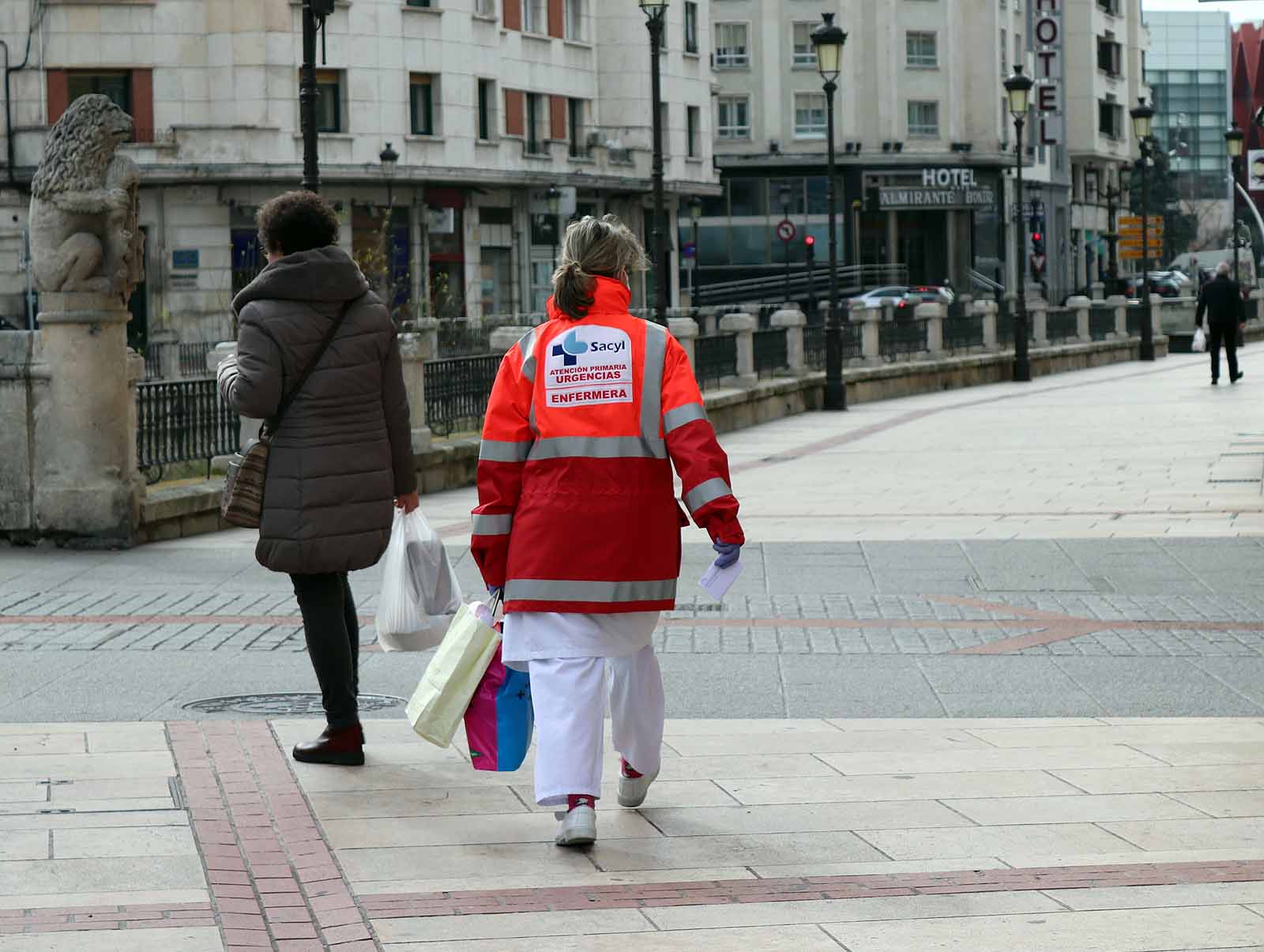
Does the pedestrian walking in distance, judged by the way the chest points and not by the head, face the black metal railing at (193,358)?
no

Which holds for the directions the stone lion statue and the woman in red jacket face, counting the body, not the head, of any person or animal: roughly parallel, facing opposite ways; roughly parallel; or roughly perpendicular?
roughly perpendicular

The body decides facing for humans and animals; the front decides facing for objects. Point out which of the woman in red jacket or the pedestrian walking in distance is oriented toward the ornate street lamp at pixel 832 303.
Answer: the woman in red jacket

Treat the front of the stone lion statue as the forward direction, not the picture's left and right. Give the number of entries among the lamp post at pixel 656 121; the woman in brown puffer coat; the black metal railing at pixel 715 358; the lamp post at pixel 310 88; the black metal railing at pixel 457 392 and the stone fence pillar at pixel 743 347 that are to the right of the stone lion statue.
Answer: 1

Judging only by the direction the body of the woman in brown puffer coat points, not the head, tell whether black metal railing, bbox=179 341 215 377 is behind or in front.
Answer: in front

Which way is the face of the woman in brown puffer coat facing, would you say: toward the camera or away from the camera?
away from the camera

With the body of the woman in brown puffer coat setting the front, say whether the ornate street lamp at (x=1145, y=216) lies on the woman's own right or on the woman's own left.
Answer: on the woman's own right

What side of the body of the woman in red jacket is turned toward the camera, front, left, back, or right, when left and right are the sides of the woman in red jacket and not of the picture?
back

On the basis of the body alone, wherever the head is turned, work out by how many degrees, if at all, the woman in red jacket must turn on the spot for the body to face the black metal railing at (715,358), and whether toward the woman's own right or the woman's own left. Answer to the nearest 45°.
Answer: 0° — they already face it

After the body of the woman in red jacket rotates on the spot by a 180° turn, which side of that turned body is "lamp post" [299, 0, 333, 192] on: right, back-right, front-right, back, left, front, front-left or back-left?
back

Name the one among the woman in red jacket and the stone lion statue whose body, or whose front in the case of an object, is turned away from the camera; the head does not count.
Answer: the woman in red jacket
